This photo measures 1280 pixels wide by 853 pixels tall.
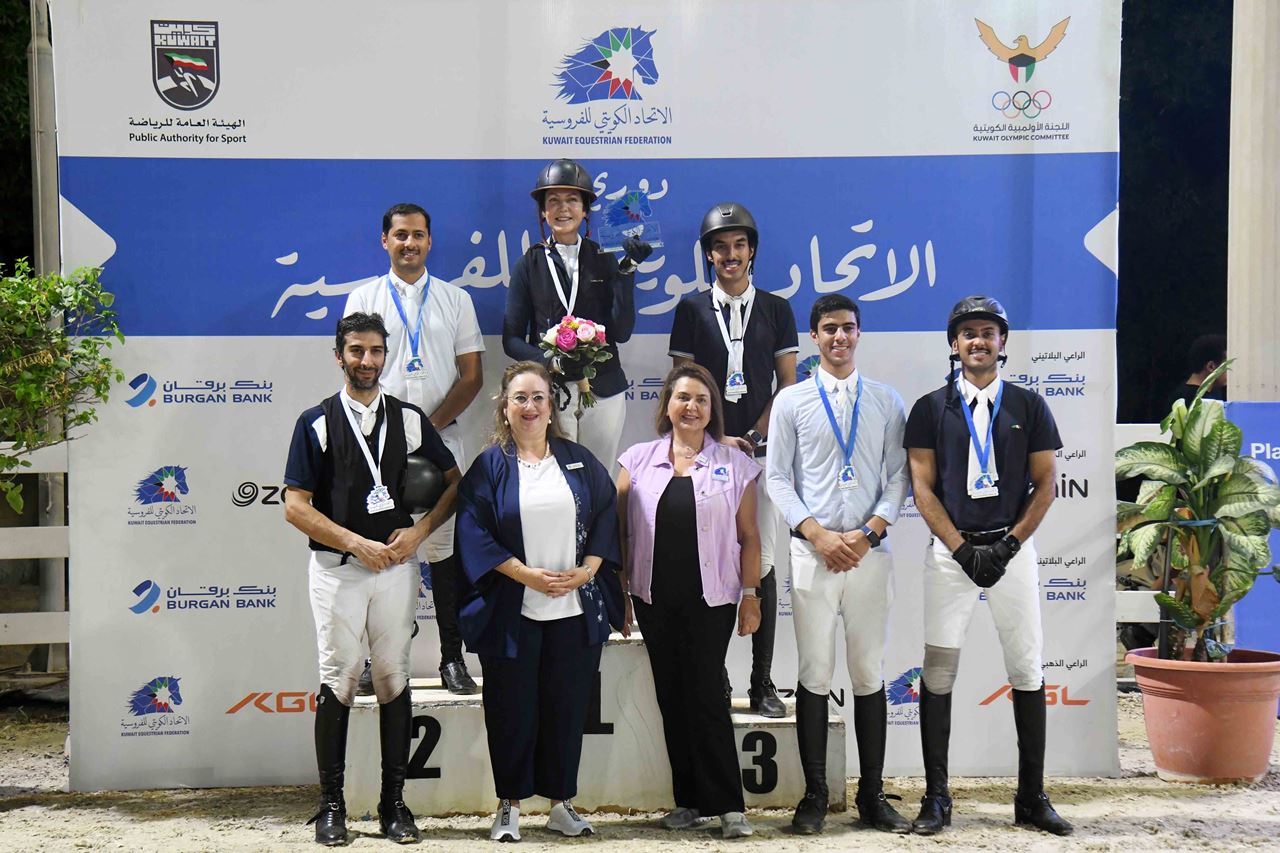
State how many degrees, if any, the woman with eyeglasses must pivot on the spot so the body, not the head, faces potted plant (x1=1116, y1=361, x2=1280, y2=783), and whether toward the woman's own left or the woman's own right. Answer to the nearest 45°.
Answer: approximately 90° to the woman's own left

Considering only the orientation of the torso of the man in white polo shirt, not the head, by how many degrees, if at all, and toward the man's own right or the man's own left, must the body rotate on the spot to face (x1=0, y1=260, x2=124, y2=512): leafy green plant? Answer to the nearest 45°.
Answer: approximately 90° to the man's own right

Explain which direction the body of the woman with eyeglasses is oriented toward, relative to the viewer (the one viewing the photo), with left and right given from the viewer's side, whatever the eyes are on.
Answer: facing the viewer

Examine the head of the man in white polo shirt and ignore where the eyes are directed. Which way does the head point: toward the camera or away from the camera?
toward the camera

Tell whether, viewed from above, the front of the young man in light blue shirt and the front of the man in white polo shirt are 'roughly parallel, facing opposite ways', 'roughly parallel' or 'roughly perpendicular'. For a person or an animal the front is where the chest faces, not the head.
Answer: roughly parallel

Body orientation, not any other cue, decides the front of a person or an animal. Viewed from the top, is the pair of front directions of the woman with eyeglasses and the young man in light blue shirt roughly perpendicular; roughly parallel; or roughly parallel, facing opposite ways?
roughly parallel

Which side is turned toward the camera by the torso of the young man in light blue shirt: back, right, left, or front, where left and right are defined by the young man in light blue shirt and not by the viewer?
front

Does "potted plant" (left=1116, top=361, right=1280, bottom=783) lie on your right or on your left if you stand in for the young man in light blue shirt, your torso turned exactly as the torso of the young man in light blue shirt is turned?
on your left

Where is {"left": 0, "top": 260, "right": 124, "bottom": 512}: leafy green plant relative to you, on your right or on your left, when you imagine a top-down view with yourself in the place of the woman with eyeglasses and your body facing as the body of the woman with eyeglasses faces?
on your right

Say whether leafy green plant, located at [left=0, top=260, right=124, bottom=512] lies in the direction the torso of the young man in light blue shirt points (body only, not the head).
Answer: no

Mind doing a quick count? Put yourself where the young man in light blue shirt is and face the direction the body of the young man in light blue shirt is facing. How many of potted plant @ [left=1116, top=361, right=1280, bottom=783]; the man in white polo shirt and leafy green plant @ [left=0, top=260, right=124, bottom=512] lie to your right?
2

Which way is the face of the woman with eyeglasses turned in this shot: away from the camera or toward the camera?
toward the camera

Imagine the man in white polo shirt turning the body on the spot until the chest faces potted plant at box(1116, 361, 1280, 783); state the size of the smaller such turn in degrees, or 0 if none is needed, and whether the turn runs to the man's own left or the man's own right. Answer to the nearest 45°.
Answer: approximately 90° to the man's own left

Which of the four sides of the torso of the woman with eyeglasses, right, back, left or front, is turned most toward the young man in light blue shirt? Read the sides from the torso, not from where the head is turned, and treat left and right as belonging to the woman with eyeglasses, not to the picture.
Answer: left

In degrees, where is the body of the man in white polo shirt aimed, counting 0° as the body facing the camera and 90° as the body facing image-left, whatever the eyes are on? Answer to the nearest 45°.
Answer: approximately 0°

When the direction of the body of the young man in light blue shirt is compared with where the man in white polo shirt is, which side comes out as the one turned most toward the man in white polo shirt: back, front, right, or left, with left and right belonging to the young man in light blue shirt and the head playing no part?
right

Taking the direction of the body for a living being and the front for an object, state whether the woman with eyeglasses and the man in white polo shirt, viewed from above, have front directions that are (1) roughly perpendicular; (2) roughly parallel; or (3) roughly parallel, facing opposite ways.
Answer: roughly parallel
